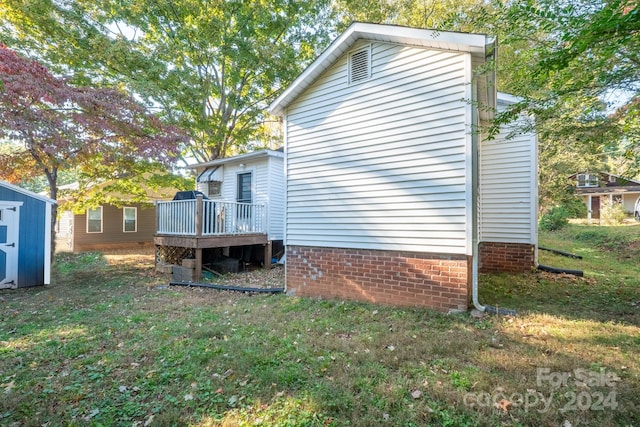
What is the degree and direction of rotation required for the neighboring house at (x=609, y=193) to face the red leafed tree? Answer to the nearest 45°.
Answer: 0° — it already faces it

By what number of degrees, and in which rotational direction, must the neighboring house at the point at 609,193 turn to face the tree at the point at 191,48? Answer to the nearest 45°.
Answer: approximately 45° to its right

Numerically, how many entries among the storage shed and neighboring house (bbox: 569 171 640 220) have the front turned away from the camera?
0

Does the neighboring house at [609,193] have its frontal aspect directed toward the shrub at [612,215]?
yes

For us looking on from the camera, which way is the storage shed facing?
facing the viewer and to the right of the viewer

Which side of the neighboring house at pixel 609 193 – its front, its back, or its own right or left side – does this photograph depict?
front

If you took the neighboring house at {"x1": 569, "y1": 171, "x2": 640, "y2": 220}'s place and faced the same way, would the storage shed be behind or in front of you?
in front

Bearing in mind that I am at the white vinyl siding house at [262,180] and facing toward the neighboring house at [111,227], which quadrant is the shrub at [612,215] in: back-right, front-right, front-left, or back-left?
back-right

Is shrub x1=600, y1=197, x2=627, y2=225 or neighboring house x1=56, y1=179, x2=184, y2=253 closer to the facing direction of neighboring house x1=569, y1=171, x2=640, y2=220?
the shrub
